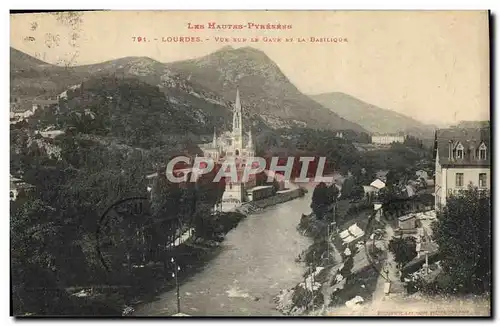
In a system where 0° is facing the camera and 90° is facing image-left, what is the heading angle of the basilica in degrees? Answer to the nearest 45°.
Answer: approximately 0°

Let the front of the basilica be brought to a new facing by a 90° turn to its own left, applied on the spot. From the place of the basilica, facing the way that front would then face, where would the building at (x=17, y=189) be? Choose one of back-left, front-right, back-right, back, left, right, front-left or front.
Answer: back

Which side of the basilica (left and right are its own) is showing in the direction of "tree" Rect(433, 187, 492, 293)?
front

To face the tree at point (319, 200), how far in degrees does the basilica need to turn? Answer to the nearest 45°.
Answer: approximately 90° to its left

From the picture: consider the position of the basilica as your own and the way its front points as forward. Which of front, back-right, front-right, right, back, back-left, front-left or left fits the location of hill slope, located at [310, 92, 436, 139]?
back
